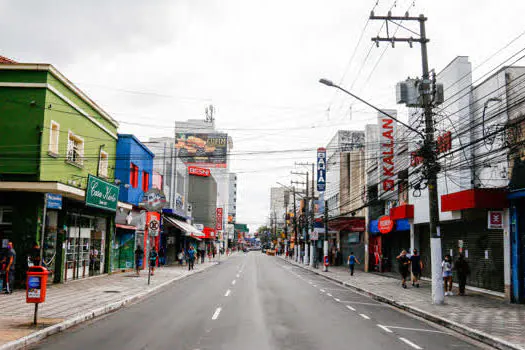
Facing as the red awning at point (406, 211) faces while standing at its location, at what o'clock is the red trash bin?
The red trash bin is roughly at 11 o'clock from the red awning.

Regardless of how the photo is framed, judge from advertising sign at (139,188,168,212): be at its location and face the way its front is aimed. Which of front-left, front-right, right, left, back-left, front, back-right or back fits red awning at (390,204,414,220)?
left

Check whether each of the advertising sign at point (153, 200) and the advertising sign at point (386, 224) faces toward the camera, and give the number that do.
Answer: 2

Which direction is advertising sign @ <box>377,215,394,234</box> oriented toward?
toward the camera

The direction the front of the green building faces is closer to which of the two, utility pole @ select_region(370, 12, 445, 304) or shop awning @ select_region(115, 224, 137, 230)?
the utility pole

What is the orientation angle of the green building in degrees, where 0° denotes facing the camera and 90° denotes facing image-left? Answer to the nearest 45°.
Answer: approximately 315°

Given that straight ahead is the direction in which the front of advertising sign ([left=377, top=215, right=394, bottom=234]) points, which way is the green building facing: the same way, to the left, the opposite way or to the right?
to the left

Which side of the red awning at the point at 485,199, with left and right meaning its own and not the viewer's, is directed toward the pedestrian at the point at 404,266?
right

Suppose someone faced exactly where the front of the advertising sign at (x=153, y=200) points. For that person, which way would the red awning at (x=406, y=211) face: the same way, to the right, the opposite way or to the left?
to the right

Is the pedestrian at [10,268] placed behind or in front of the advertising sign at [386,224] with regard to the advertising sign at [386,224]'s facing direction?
in front

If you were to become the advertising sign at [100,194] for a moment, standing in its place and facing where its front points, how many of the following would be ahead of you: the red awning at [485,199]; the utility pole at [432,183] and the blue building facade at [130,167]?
2

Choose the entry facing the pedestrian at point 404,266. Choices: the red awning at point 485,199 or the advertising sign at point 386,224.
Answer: the advertising sign

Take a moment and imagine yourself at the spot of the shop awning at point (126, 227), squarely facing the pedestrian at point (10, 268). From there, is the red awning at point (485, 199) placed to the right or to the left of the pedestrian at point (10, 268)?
left

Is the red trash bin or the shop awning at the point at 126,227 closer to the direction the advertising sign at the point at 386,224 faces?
the red trash bin

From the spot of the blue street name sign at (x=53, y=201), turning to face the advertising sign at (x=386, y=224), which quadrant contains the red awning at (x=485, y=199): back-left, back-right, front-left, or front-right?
front-right

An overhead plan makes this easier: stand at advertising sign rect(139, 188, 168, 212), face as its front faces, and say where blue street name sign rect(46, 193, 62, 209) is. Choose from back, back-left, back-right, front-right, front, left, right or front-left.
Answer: front-right

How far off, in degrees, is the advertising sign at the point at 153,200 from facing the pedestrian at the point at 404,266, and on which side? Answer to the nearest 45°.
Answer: approximately 90° to its left

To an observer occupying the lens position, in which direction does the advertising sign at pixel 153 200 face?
facing the viewer

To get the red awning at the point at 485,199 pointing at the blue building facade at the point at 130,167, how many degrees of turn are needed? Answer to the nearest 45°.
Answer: approximately 45° to its right

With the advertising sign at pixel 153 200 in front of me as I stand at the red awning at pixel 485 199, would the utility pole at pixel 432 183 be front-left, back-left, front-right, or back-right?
front-left
